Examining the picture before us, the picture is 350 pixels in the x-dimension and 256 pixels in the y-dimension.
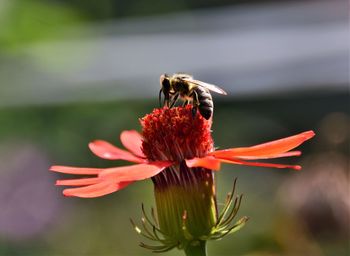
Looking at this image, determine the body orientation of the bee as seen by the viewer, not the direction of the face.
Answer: to the viewer's left
